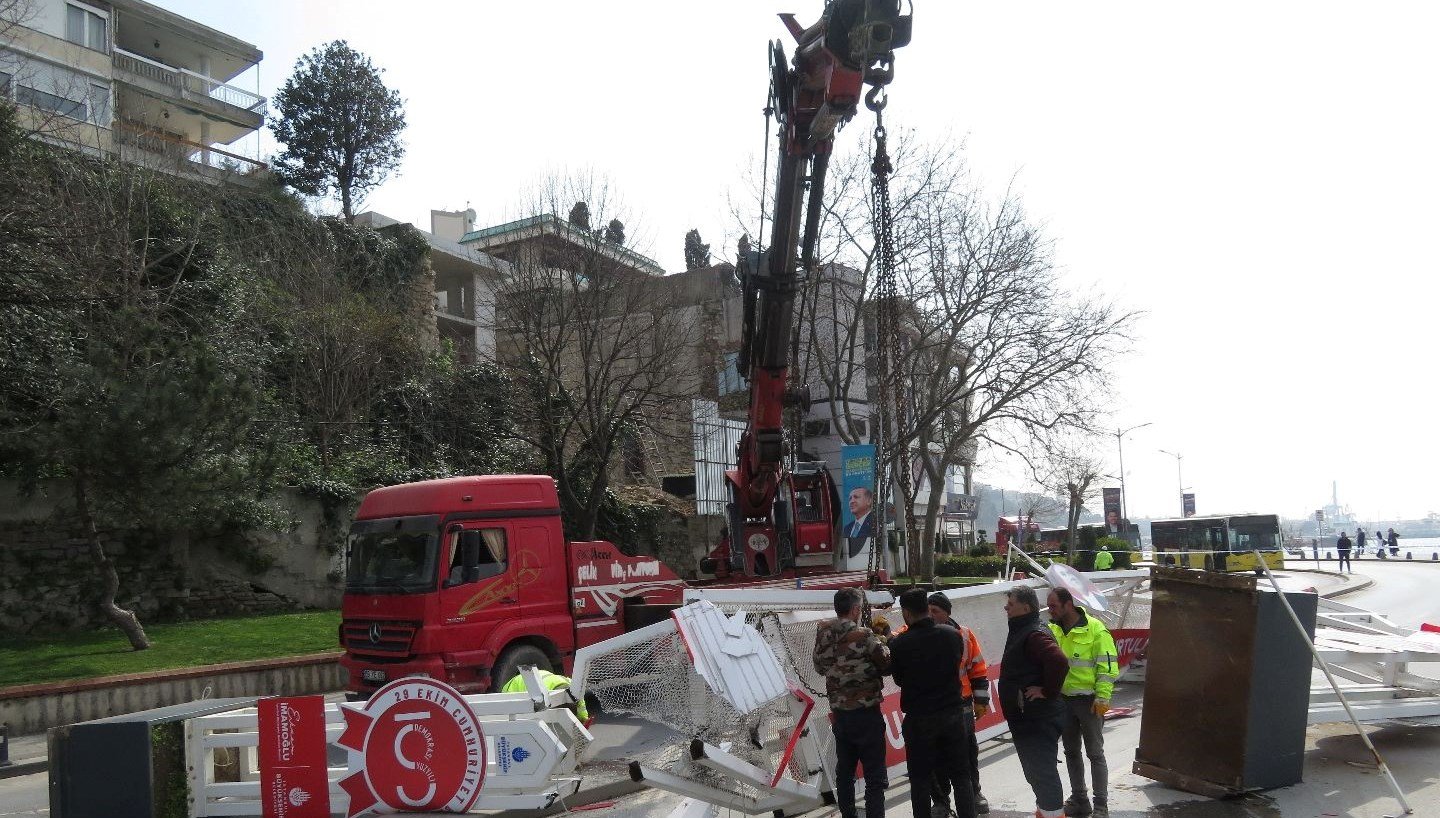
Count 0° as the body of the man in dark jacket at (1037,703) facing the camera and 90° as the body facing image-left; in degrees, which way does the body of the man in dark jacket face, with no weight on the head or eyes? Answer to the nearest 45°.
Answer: approximately 90°

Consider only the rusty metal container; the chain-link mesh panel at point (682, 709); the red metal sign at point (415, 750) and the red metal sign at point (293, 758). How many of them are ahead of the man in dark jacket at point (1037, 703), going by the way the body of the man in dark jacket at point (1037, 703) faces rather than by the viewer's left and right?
3

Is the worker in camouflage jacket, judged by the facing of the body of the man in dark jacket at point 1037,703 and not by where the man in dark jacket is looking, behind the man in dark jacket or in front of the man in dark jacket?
in front

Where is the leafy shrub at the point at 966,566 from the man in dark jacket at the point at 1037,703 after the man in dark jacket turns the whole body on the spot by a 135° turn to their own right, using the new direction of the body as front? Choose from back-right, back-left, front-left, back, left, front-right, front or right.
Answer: front-left

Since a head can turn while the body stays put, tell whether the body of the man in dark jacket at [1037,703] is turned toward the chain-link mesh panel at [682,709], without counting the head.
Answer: yes

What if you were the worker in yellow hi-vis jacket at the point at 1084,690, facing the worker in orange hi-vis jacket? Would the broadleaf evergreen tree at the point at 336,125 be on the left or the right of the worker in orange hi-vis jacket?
right

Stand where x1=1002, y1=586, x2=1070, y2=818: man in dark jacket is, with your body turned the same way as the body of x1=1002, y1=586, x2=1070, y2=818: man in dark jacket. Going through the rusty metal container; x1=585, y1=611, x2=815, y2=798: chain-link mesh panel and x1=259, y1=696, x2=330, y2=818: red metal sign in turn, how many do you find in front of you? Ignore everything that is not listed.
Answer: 2

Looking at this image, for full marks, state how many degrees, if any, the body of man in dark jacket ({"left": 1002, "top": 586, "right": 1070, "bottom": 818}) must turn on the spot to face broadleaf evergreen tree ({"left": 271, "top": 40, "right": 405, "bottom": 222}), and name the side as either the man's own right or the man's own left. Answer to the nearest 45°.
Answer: approximately 45° to the man's own right

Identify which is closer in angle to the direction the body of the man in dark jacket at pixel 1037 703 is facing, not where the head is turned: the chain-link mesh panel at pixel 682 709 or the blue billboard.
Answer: the chain-link mesh panel

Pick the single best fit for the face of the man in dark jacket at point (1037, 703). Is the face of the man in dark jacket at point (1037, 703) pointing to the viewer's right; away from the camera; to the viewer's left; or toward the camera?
to the viewer's left

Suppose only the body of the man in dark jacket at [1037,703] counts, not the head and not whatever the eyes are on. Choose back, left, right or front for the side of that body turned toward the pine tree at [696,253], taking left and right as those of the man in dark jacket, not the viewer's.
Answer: right

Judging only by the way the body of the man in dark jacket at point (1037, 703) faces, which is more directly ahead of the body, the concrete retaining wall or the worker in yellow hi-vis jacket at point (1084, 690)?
the concrete retaining wall
